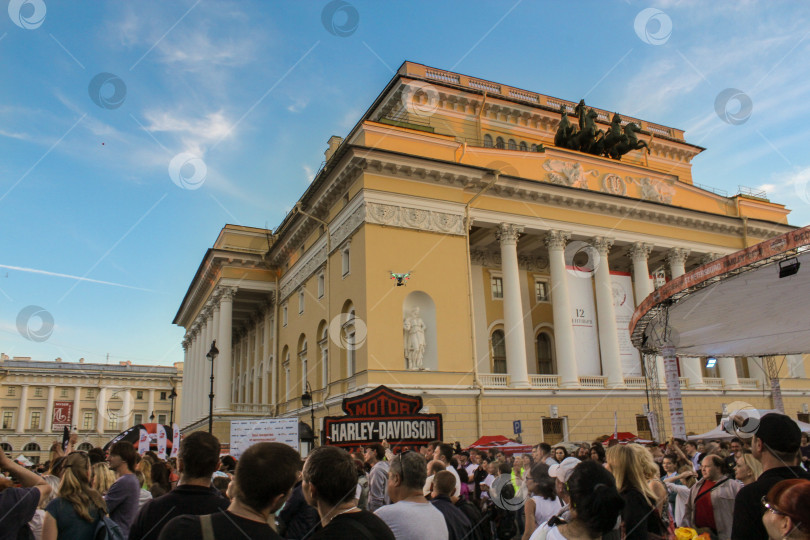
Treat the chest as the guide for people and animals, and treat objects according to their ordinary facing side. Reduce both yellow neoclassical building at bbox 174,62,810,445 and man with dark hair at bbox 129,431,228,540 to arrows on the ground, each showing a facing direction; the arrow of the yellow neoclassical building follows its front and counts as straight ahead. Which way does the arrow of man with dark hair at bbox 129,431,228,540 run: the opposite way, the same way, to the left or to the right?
the opposite way

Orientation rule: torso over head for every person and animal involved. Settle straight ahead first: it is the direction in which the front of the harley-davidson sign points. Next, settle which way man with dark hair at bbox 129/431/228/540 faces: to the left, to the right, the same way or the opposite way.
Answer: the opposite way

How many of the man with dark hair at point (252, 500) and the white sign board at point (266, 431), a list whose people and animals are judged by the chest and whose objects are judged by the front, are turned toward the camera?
1

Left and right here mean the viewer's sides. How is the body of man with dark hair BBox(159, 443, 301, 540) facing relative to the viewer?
facing away from the viewer and to the right of the viewer

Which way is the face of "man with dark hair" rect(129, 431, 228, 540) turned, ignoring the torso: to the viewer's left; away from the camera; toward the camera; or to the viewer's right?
away from the camera

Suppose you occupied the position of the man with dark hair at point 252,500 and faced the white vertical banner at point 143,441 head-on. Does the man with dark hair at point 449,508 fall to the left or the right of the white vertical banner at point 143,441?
right

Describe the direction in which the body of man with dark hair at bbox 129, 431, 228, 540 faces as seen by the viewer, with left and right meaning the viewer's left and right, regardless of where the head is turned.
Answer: facing away from the viewer

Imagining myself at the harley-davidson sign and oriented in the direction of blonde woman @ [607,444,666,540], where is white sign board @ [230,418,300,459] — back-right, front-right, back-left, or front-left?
back-right

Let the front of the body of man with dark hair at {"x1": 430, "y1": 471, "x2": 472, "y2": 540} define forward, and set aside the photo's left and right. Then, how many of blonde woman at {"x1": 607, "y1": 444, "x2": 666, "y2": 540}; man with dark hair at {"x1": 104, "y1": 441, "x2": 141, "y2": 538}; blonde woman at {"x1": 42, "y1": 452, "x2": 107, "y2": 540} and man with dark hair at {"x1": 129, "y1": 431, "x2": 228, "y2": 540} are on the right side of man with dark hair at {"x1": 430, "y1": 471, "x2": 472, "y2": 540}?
1
